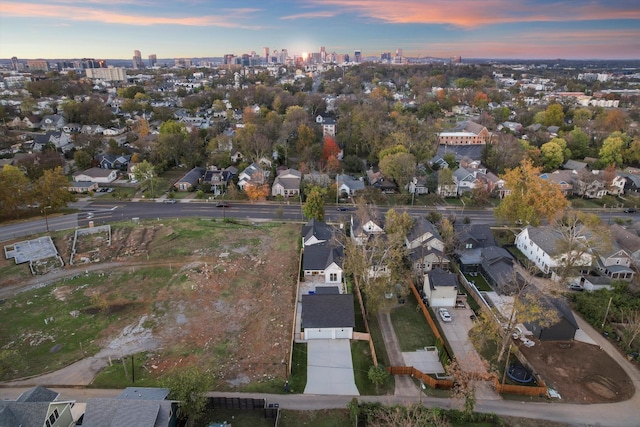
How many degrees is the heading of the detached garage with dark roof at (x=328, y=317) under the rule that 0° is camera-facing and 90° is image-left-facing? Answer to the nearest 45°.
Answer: approximately 0°

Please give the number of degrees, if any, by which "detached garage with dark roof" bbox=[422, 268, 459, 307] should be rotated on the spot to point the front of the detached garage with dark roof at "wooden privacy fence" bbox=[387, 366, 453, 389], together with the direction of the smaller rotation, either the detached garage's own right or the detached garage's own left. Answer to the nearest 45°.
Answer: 0° — it already faces it

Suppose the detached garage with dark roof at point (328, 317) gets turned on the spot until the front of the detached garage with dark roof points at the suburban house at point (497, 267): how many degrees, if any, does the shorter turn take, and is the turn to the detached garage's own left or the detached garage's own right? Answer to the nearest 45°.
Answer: approximately 135° to the detached garage's own left

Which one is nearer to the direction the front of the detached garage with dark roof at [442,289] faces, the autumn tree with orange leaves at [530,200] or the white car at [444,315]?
the white car

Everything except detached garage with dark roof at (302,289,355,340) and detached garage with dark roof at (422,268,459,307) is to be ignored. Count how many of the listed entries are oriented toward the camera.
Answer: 2

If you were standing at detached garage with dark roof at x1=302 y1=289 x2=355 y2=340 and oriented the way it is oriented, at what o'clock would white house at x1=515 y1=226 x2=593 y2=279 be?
The white house is roughly at 8 o'clock from the detached garage with dark roof.

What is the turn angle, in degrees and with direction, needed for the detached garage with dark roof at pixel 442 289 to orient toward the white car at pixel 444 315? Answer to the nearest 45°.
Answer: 0° — it already faces it

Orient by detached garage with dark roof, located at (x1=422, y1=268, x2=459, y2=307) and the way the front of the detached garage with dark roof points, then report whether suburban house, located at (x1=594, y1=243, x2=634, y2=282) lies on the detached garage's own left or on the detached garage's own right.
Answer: on the detached garage's own left

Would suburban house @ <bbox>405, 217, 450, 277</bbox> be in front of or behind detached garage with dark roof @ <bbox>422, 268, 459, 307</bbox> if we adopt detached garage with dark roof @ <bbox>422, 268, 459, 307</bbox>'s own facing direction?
behind
